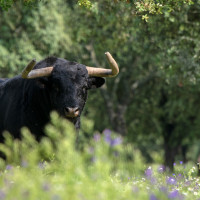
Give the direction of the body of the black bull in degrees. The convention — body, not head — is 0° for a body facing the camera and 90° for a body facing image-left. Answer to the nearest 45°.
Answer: approximately 315°
